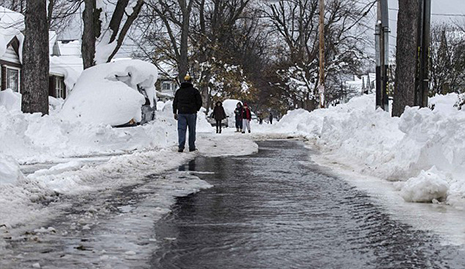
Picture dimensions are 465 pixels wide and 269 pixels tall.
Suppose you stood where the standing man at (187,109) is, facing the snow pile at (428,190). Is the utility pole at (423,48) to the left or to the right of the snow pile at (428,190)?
left

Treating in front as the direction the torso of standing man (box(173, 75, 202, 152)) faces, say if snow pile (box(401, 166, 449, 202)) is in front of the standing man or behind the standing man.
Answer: behind

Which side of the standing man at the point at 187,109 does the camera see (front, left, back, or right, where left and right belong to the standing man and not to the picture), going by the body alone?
back

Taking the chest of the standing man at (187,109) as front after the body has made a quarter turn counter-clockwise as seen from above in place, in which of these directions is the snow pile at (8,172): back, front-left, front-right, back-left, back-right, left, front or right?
left
